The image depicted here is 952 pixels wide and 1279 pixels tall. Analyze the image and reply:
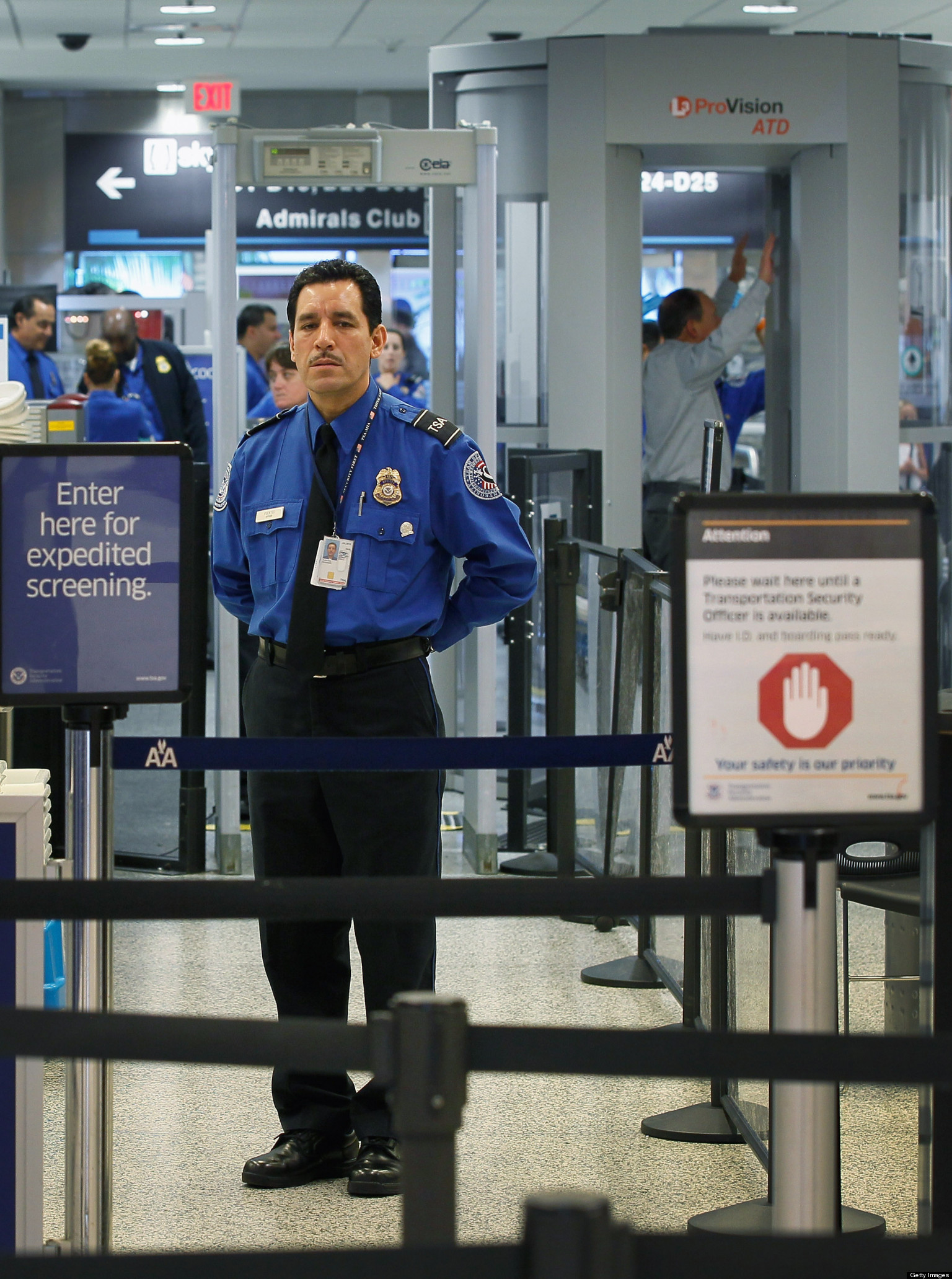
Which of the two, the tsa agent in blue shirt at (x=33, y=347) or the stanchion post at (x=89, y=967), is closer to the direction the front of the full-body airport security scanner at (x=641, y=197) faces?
the stanchion post

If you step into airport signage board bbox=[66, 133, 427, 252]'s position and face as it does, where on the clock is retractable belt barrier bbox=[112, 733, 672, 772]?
The retractable belt barrier is roughly at 12 o'clock from the airport signage board.

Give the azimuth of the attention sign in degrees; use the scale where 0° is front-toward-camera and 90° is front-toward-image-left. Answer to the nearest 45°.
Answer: approximately 0°

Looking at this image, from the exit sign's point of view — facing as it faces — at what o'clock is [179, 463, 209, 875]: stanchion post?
The stanchion post is roughly at 12 o'clock from the exit sign.

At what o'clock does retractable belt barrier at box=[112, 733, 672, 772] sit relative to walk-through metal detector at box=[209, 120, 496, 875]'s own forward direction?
The retractable belt barrier is roughly at 12 o'clock from the walk-through metal detector.

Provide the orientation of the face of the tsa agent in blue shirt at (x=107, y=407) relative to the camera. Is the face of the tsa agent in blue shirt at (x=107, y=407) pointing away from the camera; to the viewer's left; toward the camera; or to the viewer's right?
away from the camera
